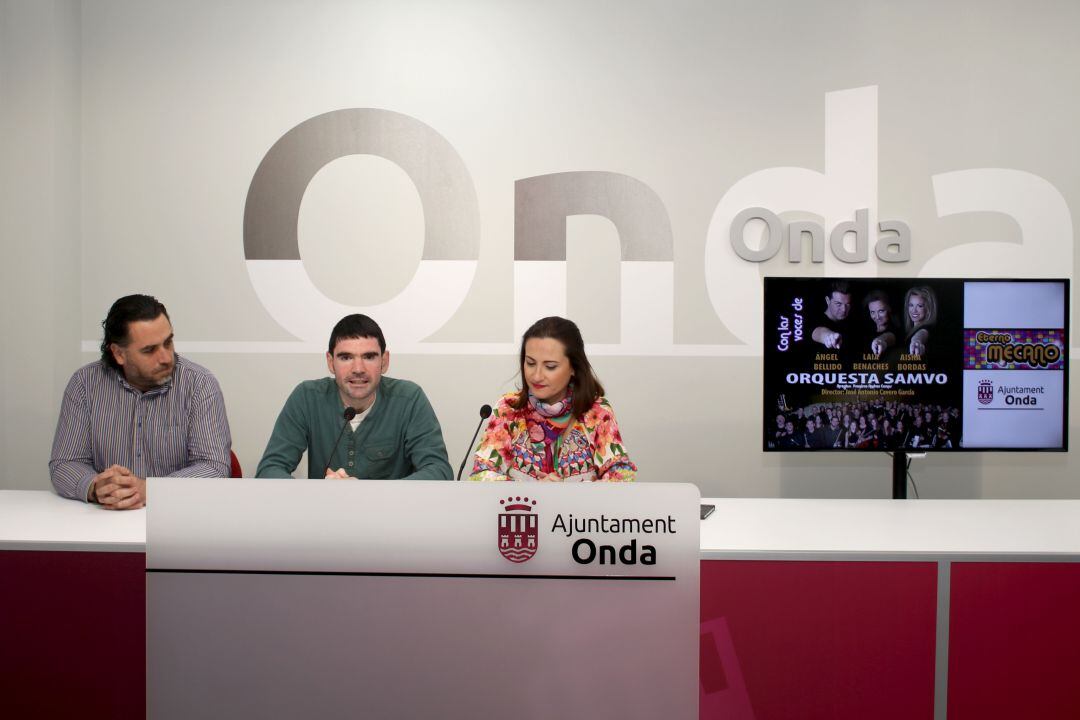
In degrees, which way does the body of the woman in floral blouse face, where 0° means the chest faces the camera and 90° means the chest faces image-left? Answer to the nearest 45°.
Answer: approximately 0°

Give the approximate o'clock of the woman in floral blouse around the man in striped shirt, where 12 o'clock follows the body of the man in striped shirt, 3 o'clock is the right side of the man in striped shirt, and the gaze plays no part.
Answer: The woman in floral blouse is roughly at 10 o'clock from the man in striped shirt.

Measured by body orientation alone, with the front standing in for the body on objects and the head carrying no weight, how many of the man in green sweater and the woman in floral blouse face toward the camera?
2

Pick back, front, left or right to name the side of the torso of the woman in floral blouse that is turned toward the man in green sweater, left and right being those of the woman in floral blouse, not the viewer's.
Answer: right

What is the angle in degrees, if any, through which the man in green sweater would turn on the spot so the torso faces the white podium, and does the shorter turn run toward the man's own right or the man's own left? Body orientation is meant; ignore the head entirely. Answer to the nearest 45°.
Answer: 0° — they already face it

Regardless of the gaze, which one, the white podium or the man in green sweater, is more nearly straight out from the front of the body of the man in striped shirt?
the white podium

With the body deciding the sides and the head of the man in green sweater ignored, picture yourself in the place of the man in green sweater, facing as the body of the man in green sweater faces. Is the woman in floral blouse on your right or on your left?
on your left

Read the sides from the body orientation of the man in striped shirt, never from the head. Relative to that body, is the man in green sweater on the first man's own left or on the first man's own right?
on the first man's own left
